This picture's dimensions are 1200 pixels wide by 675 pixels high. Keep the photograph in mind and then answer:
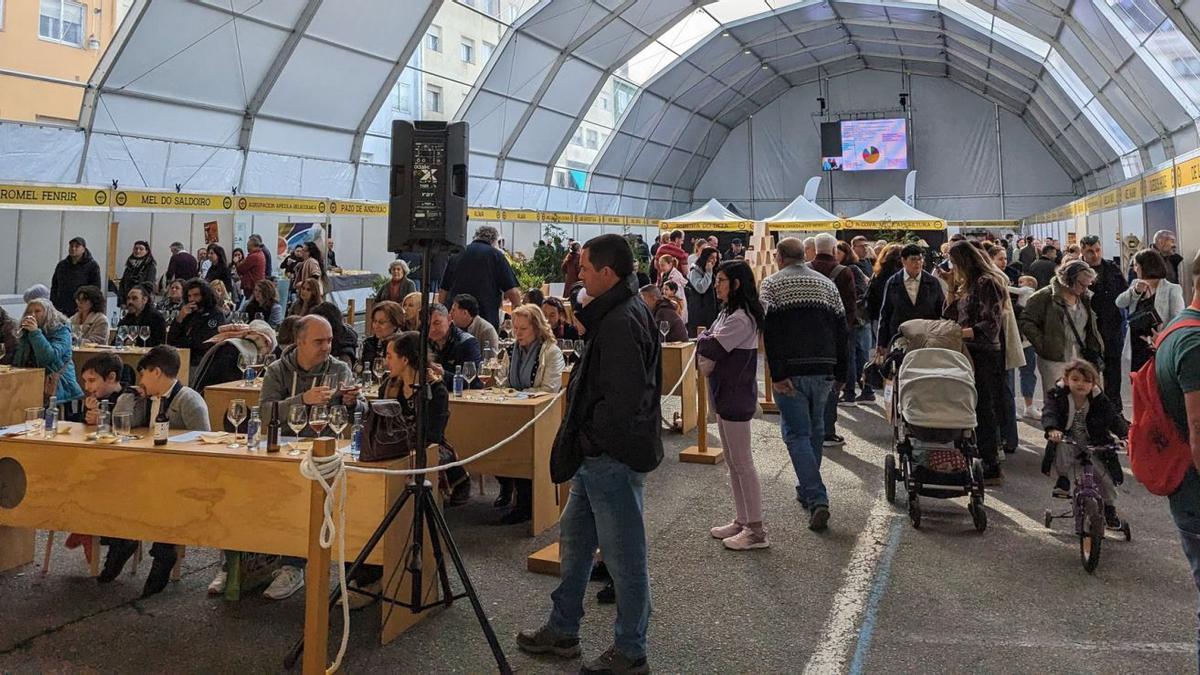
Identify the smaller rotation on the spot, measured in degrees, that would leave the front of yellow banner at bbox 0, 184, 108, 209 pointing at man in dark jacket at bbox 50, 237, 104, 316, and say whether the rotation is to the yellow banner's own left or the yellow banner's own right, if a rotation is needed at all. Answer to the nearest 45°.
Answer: approximately 45° to the yellow banner's own right

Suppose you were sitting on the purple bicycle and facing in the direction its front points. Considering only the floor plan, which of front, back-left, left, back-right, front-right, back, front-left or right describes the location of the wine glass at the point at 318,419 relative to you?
front-right

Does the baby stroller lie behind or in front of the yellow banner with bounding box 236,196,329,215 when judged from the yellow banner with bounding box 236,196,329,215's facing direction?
in front

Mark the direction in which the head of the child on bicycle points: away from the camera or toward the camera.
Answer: toward the camera

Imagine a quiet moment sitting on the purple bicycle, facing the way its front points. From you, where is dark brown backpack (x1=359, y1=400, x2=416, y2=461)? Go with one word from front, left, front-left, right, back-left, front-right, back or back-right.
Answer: front-right

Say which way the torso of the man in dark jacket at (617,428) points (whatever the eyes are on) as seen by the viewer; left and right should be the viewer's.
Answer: facing to the left of the viewer

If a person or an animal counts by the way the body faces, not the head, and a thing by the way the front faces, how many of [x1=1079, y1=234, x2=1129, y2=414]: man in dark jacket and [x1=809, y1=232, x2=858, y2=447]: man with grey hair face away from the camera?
1

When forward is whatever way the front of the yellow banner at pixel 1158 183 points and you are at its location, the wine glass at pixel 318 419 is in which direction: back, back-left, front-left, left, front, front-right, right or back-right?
front-left

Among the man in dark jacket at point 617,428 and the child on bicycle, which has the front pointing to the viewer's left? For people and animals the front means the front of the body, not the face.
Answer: the man in dark jacket

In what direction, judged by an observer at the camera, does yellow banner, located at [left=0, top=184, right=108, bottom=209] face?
facing the viewer and to the right of the viewer

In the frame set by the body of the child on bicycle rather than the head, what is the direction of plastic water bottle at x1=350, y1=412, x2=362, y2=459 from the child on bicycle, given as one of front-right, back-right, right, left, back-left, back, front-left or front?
front-right
